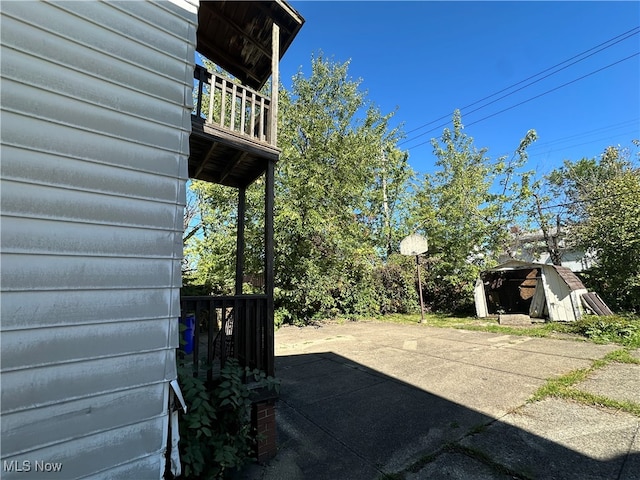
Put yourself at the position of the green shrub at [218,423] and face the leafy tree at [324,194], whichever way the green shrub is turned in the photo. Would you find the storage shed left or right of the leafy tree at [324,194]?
right

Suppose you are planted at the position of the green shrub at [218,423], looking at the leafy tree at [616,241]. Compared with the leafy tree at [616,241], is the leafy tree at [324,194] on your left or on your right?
left

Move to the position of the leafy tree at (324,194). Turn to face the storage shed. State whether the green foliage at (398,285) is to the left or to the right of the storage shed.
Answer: left

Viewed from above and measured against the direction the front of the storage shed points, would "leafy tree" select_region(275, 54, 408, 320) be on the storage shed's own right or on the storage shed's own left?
on the storage shed's own right
